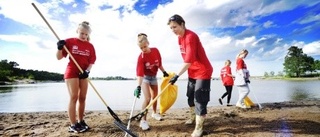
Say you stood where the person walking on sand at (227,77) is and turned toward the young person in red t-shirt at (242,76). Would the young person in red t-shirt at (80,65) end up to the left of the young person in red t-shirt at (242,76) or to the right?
right

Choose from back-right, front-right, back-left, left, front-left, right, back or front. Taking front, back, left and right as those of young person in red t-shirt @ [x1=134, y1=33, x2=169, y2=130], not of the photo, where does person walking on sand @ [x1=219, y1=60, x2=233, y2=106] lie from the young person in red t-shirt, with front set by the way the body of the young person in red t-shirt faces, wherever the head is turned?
back-left

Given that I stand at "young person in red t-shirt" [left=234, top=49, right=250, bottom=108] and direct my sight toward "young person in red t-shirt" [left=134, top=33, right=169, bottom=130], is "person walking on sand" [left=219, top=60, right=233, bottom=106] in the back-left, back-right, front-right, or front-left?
back-right

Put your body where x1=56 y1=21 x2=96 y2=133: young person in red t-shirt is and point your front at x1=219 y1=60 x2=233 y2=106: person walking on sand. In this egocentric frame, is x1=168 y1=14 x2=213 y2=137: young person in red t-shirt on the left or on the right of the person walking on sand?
right
